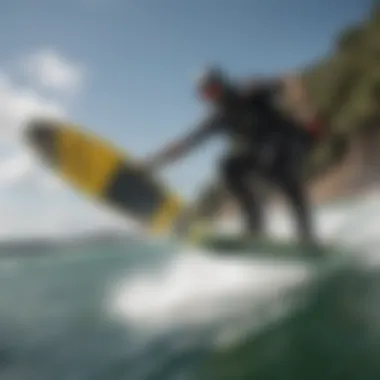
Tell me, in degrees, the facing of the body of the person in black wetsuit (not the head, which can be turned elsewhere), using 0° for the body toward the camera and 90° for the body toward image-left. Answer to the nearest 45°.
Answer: approximately 45°
